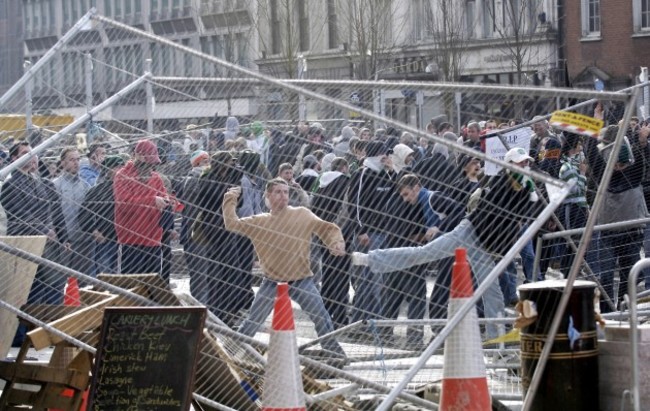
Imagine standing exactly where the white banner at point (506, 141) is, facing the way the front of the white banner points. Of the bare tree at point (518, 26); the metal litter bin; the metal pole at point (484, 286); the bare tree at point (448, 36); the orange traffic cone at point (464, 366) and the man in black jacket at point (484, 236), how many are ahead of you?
4

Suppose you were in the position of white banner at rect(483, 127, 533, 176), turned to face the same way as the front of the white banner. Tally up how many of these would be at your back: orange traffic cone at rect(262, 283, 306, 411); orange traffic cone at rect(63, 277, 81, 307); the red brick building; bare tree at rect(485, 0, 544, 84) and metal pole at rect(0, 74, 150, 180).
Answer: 2

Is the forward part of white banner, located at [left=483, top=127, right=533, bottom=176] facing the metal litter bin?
yes

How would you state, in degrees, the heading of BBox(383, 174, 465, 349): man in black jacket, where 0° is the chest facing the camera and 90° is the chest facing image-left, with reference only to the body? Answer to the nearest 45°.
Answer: approximately 45°

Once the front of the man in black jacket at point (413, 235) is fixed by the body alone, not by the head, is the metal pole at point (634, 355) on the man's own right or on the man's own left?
on the man's own left

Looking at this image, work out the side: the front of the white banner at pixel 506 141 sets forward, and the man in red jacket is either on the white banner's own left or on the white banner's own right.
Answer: on the white banner's own right

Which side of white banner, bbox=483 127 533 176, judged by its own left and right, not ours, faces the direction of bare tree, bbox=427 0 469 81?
back

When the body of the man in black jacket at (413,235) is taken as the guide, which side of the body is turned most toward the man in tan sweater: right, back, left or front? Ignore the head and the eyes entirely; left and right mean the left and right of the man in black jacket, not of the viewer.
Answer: front

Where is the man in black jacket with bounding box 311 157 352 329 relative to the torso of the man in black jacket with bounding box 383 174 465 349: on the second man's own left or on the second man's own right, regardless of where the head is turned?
on the second man's own right

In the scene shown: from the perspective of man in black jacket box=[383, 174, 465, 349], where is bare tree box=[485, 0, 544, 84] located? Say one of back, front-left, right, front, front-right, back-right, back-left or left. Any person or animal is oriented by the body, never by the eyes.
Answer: back-right
